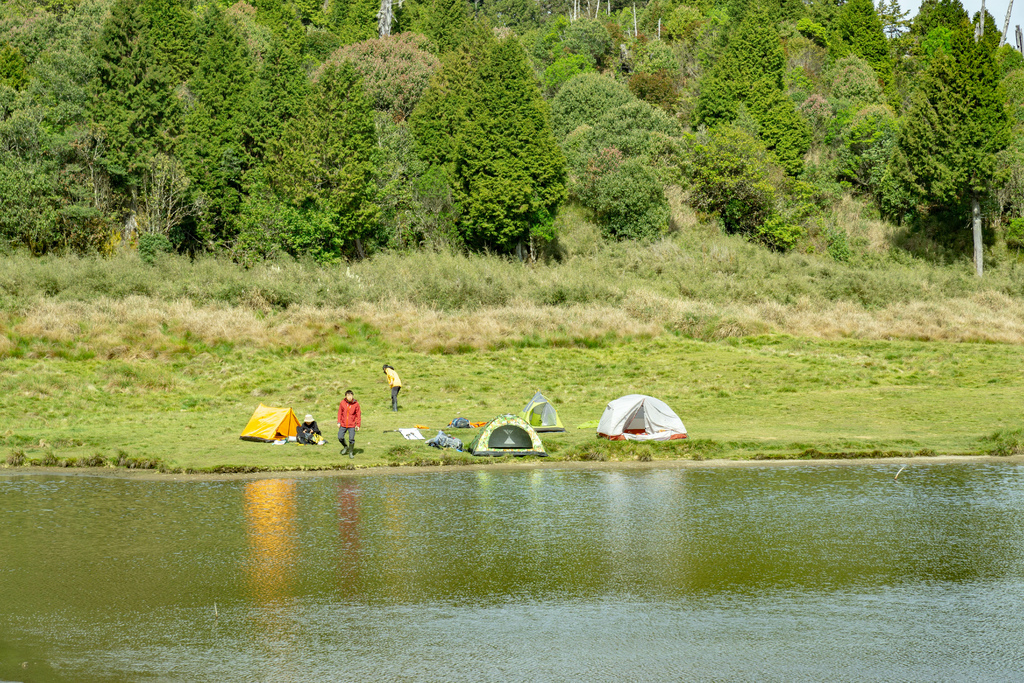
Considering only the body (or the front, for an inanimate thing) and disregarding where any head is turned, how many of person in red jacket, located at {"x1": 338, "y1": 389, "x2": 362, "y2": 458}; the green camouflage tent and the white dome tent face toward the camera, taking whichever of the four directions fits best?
3

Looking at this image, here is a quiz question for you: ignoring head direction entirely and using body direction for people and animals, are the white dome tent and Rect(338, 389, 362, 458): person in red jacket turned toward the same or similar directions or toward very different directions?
same or similar directions

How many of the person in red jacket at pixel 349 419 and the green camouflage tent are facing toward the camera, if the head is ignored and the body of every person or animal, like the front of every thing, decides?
2

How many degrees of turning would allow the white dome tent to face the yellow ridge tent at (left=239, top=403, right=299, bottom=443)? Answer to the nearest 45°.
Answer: approximately 90° to its right

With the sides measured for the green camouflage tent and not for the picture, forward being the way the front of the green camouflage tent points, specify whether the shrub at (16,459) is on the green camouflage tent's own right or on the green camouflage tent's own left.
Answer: on the green camouflage tent's own right

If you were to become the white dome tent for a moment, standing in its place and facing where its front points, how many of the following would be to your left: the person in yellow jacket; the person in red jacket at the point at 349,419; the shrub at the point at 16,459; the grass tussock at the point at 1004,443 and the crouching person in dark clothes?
1

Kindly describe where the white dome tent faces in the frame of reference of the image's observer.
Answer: facing the viewer

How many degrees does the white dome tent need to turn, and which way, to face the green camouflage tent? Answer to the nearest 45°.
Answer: approximately 45° to its right

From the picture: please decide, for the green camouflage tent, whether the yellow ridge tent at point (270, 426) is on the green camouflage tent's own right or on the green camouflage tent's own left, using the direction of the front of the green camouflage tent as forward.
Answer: on the green camouflage tent's own right

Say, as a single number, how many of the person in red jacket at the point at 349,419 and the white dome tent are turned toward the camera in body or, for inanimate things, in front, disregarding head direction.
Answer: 2

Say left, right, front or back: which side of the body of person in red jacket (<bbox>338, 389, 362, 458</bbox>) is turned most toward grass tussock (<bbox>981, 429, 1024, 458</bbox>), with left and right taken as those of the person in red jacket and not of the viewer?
left

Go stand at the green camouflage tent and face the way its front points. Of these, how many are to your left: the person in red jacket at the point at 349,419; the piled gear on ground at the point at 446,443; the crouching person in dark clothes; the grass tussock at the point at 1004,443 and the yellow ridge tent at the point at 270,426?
1

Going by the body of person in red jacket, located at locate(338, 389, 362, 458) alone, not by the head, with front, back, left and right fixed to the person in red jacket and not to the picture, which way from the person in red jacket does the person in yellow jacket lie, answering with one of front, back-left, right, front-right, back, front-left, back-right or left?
back
